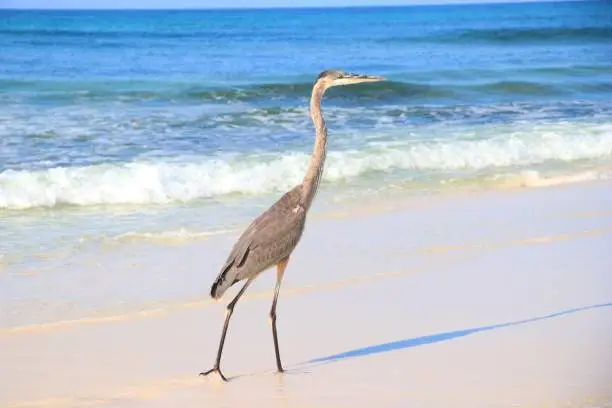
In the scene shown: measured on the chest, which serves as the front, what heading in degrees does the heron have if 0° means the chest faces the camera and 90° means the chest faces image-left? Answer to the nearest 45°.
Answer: approximately 270°
